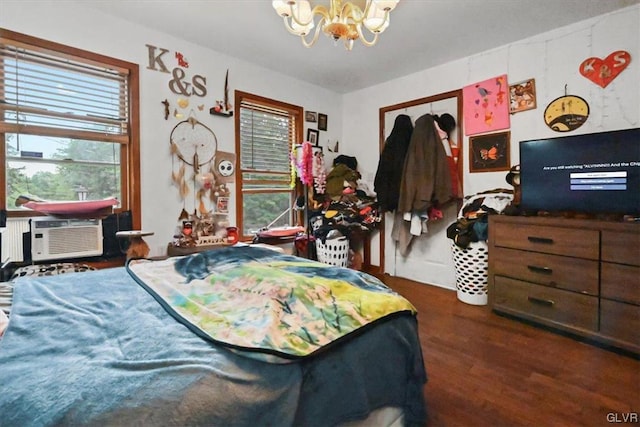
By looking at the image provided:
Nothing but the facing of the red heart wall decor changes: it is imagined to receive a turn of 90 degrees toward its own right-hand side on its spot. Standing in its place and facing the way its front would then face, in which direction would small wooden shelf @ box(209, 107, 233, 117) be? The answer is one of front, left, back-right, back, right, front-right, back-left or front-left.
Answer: front-left

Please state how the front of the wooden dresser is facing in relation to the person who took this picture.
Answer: facing the viewer and to the left of the viewer

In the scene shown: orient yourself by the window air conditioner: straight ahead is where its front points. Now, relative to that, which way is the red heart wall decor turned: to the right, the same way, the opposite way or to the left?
to the right

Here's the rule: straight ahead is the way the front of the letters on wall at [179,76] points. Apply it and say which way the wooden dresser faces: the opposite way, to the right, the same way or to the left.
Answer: to the right

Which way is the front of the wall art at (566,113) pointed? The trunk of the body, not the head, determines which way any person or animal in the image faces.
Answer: toward the camera

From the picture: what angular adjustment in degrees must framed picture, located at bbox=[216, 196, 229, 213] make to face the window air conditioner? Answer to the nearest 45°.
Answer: approximately 45° to its right

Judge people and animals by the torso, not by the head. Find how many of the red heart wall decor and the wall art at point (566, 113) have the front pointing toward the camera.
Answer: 2

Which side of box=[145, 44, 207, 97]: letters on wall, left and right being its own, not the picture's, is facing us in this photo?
front

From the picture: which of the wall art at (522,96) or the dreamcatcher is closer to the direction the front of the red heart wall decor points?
the dreamcatcher

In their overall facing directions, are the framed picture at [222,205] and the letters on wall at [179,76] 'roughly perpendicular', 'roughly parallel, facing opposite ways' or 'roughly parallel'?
roughly parallel

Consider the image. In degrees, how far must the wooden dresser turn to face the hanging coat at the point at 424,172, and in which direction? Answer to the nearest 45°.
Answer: approximately 45° to its right

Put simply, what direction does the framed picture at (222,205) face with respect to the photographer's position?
facing the viewer
